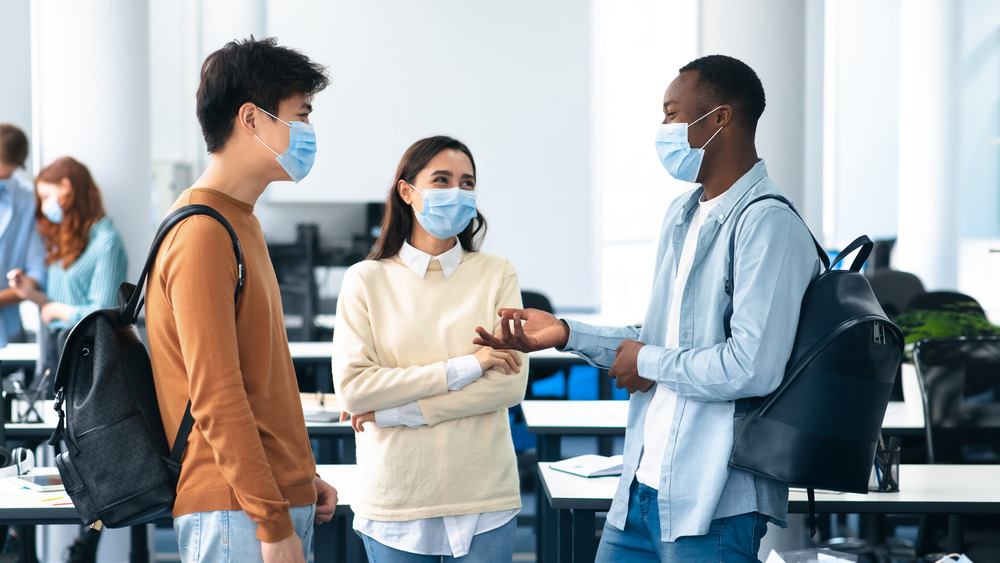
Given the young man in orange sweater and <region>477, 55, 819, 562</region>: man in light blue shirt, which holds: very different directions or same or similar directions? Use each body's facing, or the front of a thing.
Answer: very different directions

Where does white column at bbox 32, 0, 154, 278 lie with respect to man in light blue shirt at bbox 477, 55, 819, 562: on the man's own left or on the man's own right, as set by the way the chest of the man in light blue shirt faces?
on the man's own right

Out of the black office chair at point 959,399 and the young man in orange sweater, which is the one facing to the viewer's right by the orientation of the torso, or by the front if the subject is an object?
the young man in orange sweater

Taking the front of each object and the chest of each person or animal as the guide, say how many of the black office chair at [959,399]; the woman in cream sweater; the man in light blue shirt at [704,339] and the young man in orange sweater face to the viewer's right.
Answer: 1

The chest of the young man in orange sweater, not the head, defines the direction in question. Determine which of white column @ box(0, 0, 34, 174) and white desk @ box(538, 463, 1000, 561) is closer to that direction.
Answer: the white desk

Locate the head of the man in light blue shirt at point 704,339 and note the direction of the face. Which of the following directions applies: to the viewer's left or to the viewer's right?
to the viewer's left

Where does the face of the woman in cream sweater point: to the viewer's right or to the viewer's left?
to the viewer's right

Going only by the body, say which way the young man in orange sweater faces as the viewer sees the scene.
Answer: to the viewer's right

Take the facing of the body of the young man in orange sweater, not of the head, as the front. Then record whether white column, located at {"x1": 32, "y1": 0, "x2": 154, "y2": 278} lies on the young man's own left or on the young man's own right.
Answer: on the young man's own left

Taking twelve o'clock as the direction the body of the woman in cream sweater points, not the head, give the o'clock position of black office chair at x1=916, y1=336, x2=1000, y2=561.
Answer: The black office chair is roughly at 8 o'clock from the woman in cream sweater.

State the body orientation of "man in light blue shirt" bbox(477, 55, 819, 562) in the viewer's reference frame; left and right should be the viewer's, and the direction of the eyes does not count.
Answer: facing the viewer and to the left of the viewer

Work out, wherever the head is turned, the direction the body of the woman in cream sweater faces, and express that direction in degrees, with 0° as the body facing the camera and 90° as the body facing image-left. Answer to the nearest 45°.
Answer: approximately 0°
